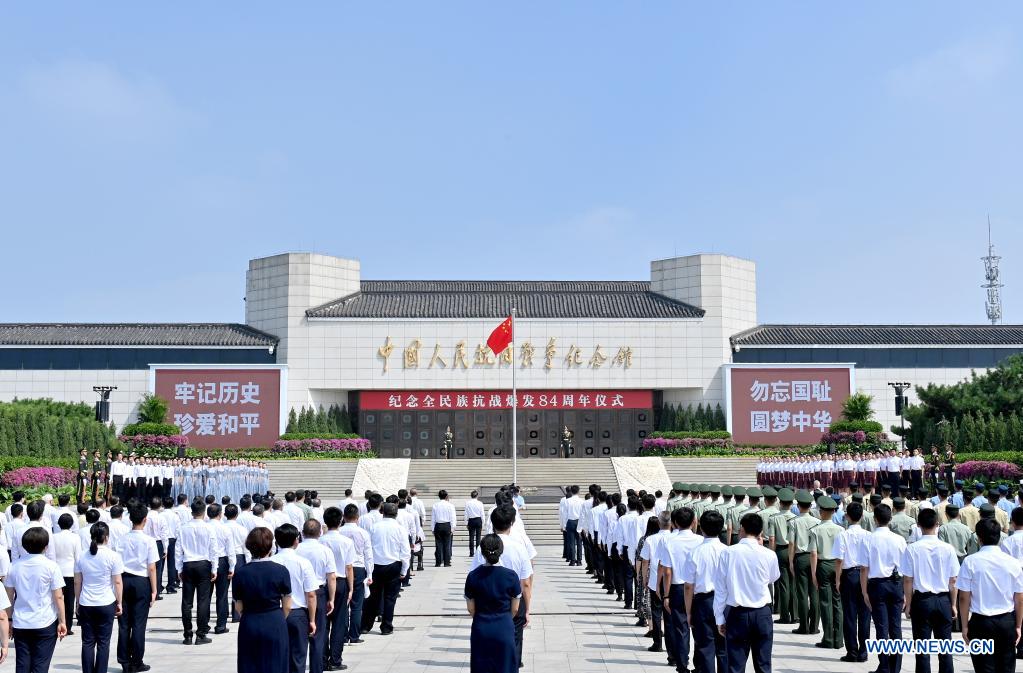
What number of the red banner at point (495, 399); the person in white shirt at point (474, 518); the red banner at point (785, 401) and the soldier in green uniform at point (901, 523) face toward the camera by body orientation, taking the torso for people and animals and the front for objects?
2

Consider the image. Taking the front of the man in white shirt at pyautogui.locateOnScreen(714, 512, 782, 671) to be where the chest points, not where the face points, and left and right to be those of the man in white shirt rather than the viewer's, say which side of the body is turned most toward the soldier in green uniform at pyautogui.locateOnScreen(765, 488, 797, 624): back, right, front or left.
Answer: front

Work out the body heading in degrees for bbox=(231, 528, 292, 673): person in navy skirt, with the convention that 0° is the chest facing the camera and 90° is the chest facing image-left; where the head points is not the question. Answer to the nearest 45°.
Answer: approximately 180°

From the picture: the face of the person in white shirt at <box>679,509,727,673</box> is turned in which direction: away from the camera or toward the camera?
away from the camera

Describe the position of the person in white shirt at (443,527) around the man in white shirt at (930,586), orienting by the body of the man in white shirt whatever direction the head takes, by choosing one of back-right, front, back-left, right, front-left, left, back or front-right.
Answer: front-left

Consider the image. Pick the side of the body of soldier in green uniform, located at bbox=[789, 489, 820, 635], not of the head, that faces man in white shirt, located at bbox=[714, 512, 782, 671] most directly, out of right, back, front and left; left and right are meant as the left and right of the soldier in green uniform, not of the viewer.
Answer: back

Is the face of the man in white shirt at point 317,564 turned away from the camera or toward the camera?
away from the camera

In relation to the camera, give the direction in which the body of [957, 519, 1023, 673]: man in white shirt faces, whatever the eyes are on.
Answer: away from the camera

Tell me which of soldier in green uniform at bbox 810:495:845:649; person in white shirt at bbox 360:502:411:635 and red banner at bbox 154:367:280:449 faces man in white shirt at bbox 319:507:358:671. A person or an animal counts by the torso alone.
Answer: the red banner

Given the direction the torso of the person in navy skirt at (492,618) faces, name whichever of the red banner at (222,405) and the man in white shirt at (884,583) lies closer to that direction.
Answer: the red banner

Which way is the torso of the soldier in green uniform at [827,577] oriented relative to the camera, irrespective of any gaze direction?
away from the camera

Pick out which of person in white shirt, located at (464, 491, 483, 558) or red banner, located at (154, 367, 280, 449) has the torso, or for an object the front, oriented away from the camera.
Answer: the person in white shirt

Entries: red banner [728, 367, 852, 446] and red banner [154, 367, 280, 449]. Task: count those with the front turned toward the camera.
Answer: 2

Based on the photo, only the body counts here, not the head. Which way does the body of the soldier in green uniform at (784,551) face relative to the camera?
away from the camera
